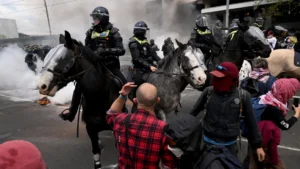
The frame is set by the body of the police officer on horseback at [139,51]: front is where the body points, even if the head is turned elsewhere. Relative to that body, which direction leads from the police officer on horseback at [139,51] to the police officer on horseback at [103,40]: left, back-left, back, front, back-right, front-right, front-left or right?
right

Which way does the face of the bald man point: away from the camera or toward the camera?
away from the camera

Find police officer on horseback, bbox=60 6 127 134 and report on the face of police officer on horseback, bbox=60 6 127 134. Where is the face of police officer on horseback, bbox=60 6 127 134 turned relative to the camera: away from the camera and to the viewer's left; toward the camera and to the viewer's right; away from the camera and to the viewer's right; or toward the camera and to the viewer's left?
toward the camera and to the viewer's left

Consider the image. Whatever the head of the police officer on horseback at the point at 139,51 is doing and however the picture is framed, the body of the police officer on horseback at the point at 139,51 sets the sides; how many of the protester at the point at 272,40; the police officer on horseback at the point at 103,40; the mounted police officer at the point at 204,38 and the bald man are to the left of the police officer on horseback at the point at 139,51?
2

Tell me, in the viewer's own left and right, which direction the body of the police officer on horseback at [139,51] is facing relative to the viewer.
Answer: facing the viewer and to the right of the viewer

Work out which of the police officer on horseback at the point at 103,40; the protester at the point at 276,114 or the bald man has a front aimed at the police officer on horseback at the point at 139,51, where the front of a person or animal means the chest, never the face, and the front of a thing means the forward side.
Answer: the bald man

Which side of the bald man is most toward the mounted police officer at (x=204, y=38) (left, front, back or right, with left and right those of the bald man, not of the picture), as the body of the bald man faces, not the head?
front

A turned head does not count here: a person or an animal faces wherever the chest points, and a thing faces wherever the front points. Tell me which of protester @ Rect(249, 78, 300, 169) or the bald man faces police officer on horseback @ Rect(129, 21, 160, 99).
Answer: the bald man

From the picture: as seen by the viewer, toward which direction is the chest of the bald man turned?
away from the camera

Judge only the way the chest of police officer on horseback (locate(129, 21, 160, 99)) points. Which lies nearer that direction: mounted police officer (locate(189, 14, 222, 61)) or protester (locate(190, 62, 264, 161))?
the protester
